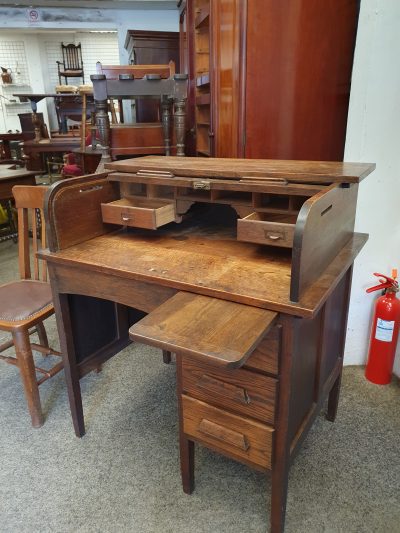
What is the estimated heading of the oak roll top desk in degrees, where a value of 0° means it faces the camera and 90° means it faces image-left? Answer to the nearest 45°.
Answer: approximately 45°

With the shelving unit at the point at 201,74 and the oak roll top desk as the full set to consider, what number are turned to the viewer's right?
0

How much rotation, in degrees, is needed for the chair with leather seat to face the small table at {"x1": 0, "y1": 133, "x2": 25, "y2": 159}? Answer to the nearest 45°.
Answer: approximately 135° to its right

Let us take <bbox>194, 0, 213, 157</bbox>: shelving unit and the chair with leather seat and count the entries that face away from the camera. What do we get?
0

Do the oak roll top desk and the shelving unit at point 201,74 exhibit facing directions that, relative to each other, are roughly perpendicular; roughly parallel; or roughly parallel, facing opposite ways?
roughly parallel

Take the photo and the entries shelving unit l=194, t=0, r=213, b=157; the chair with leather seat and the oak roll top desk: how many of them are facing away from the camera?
0

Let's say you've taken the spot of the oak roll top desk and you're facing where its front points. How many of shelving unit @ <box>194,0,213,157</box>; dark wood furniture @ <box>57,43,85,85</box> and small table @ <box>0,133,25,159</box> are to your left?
0

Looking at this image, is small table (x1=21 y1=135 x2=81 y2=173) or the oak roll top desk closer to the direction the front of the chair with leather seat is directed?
the oak roll top desk

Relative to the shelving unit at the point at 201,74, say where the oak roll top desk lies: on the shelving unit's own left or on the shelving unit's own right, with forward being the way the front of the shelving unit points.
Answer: on the shelving unit's own left

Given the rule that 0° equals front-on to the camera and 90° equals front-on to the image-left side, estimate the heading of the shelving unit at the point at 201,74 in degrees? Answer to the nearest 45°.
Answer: approximately 45°
